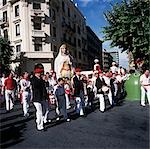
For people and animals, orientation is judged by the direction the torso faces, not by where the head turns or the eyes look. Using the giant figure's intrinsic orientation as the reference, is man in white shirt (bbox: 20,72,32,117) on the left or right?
on its right

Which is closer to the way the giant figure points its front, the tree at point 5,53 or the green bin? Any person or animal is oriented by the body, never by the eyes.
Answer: the green bin

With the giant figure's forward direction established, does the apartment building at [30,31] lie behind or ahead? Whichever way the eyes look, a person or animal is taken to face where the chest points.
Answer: behind

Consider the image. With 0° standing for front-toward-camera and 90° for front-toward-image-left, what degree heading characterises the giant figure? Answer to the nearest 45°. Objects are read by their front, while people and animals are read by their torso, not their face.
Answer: approximately 315°

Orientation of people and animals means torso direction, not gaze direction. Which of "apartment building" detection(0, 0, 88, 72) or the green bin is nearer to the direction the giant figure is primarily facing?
the green bin

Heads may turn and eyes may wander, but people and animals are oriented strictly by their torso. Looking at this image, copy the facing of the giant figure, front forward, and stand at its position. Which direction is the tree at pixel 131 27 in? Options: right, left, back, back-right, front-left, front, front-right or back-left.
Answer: left

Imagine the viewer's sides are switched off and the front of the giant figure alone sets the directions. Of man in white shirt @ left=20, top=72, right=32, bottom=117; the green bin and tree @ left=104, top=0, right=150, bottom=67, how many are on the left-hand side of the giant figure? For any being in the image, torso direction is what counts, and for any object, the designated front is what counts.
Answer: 2

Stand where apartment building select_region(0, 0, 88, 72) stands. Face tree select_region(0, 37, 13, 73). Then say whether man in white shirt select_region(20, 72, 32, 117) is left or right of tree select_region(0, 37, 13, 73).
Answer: left

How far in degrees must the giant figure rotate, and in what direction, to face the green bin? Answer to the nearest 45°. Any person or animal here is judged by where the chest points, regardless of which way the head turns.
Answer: approximately 90° to its left
